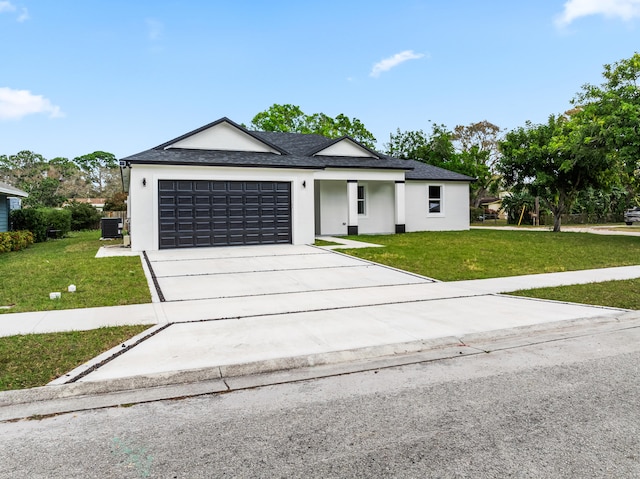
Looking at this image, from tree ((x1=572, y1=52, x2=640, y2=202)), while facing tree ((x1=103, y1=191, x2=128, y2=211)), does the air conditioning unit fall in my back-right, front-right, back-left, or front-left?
front-left

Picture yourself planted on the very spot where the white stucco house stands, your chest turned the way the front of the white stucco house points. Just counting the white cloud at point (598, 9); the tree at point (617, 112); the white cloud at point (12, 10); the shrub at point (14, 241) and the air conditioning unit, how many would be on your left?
2

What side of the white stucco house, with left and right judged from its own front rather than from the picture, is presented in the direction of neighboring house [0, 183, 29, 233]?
right

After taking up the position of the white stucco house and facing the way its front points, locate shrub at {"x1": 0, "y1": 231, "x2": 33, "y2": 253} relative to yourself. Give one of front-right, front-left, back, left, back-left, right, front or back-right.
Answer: right

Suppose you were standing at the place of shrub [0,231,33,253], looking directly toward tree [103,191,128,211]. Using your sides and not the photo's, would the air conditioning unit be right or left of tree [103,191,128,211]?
right

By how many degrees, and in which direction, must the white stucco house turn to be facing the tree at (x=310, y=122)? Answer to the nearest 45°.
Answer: approximately 180°

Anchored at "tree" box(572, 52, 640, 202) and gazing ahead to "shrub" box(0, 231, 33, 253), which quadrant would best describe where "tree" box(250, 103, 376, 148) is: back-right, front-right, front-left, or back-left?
front-right

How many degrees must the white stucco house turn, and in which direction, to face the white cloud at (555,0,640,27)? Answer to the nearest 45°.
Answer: approximately 90° to its left

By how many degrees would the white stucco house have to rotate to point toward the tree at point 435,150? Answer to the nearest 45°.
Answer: approximately 135° to its left

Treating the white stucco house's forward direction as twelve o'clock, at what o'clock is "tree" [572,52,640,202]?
The tree is roughly at 9 o'clock from the white stucco house.

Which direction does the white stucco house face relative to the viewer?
toward the camera

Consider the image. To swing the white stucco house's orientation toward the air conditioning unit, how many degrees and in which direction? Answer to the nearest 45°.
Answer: approximately 135° to its right

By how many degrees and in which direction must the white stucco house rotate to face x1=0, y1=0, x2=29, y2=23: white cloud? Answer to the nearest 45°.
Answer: approximately 90° to its right

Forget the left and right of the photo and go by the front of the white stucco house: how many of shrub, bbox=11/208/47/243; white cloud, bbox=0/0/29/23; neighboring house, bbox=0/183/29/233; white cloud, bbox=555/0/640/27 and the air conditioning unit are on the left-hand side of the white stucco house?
1
